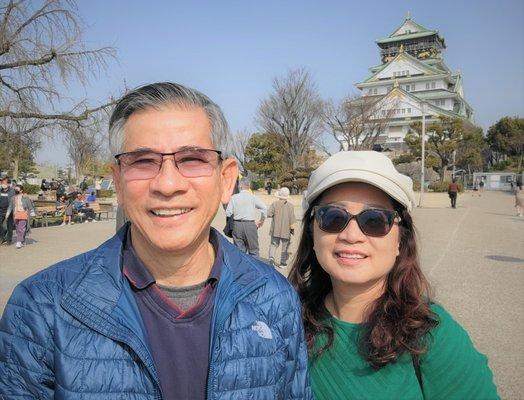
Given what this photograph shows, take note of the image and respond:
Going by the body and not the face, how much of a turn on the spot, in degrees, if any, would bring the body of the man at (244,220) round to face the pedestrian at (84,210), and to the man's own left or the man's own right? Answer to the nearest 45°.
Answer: approximately 45° to the man's own left

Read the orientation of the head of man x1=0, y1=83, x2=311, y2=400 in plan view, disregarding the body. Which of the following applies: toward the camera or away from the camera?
toward the camera

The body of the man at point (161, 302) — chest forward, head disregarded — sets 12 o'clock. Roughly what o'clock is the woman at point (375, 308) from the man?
The woman is roughly at 9 o'clock from the man.

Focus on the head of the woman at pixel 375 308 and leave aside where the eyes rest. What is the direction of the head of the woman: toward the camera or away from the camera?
toward the camera

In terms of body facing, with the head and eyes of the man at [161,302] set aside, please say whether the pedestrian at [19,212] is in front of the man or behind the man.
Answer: behind

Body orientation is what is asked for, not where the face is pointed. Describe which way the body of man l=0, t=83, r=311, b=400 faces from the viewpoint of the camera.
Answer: toward the camera

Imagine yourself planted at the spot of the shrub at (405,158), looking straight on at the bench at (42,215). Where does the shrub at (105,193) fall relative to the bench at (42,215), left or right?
right

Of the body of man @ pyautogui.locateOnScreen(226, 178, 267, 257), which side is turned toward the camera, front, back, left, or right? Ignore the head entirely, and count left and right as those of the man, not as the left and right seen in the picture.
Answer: back

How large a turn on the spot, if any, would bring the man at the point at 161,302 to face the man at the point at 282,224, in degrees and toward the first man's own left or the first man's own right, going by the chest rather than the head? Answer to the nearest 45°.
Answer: approximately 180°

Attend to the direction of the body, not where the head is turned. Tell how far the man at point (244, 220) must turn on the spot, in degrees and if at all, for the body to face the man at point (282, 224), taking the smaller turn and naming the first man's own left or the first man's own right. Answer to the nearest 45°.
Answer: approximately 45° to the first man's own right

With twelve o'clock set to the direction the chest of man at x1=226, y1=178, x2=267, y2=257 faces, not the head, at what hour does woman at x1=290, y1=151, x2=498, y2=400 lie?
The woman is roughly at 6 o'clock from the man.

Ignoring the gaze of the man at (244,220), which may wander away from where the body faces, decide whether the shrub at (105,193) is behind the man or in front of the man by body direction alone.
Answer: in front

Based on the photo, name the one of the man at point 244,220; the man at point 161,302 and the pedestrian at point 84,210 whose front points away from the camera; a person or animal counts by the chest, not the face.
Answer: the man at point 244,220

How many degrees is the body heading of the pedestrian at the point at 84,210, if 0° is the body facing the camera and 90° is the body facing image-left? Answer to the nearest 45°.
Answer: approximately 315°
